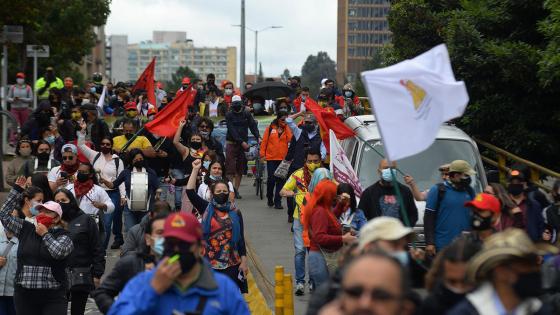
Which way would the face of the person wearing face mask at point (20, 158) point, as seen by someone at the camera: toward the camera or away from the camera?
toward the camera

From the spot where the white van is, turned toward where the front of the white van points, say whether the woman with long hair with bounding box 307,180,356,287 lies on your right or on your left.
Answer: on your right

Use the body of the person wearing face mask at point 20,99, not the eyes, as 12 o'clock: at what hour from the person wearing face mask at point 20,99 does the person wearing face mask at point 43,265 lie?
the person wearing face mask at point 43,265 is roughly at 12 o'clock from the person wearing face mask at point 20,99.

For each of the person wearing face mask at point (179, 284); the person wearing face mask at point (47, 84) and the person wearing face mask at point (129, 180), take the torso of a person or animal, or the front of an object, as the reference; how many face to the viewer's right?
0

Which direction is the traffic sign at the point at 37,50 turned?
toward the camera

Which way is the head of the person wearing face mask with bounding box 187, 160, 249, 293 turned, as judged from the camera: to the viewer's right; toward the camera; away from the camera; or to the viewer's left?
toward the camera

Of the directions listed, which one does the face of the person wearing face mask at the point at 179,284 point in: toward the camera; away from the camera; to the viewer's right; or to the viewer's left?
toward the camera

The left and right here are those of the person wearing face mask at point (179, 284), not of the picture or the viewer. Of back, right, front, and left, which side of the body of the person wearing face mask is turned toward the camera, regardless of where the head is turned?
front

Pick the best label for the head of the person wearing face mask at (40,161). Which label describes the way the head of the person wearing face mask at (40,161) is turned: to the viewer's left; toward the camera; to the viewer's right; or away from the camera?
toward the camera

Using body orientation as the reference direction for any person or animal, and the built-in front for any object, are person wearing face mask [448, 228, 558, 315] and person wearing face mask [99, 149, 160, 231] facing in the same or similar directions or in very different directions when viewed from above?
same or similar directions

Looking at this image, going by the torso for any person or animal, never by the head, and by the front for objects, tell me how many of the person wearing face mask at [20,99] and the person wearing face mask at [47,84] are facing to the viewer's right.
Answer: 0

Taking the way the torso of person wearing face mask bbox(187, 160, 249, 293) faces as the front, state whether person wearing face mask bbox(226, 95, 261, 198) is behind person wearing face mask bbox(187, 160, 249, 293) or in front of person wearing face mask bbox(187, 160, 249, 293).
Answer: behind

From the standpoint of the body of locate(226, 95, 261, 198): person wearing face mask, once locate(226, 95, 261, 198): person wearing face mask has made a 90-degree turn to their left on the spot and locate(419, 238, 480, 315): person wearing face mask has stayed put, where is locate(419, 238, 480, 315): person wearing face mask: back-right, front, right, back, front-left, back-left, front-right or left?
right

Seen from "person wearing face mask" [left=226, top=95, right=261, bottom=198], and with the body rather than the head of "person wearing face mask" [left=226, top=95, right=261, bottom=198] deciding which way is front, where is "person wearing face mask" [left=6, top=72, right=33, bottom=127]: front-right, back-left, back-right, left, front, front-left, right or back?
back-right

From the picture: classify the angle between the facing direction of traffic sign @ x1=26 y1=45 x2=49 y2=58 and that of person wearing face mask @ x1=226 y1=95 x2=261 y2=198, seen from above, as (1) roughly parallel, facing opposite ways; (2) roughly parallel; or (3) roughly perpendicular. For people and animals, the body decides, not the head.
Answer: roughly parallel
